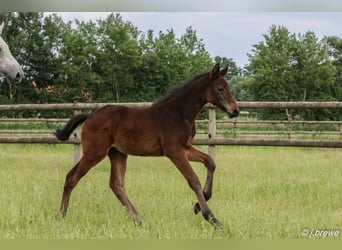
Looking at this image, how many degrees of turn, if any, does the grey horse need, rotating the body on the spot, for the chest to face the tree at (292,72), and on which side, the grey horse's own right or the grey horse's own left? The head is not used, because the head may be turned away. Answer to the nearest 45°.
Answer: approximately 45° to the grey horse's own left

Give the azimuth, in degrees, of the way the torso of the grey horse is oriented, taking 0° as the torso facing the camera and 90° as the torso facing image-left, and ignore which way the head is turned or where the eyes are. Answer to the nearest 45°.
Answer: approximately 270°
